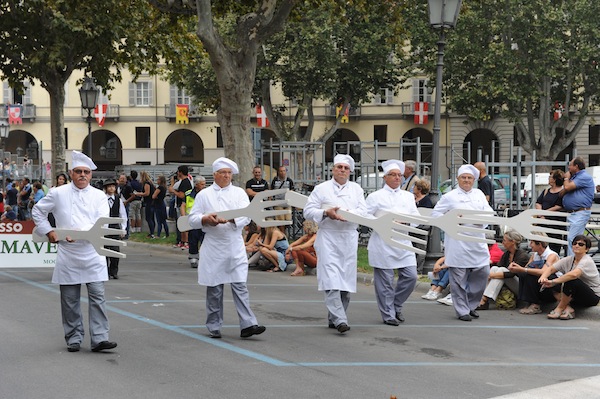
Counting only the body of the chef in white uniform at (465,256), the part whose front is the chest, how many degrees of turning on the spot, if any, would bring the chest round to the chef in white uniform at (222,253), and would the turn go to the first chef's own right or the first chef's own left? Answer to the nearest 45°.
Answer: approximately 45° to the first chef's own right

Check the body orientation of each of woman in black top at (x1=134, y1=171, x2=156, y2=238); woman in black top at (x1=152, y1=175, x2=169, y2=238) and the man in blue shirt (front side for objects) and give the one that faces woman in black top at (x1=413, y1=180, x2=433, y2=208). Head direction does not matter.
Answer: the man in blue shirt

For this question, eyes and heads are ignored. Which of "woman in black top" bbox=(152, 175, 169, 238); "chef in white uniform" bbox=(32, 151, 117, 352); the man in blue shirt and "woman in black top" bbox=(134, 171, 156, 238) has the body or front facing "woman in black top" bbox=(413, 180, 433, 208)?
the man in blue shirt

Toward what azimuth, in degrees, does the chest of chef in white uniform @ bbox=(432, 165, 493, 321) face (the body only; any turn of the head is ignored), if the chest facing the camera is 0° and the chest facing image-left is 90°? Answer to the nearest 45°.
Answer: approximately 0°

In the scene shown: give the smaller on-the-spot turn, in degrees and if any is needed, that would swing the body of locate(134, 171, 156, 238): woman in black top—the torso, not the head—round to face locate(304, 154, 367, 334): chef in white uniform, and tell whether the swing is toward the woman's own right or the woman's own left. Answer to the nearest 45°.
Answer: approximately 90° to the woman's own left

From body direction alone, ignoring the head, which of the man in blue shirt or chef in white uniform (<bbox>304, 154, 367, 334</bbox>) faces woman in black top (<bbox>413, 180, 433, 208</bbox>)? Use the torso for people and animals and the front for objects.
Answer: the man in blue shirt
